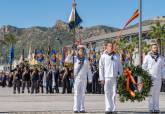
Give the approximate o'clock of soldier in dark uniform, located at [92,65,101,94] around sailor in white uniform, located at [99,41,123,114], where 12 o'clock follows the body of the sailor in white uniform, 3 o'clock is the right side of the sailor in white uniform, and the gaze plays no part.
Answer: The soldier in dark uniform is roughly at 6 o'clock from the sailor in white uniform.

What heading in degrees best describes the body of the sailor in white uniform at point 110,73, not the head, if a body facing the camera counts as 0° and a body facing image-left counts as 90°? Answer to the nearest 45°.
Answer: approximately 0°

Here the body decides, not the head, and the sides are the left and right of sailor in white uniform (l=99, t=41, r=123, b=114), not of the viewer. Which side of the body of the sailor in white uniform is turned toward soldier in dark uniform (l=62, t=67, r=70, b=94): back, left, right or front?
back

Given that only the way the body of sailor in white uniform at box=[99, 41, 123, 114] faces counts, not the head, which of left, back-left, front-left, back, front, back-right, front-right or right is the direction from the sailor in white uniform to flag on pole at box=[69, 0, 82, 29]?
back

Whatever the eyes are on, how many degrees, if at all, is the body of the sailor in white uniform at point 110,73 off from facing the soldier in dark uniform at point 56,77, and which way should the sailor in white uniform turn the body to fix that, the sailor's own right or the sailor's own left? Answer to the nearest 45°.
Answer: approximately 180°

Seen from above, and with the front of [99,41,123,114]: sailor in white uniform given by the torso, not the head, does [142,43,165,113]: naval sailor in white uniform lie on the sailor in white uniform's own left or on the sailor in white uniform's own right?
on the sailor in white uniform's own left

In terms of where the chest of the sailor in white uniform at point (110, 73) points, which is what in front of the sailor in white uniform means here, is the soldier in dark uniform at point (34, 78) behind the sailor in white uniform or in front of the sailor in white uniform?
behind
